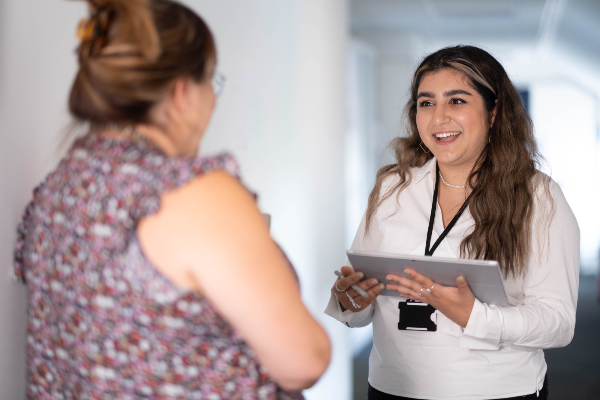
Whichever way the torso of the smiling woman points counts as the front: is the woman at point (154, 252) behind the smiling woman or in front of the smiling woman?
in front

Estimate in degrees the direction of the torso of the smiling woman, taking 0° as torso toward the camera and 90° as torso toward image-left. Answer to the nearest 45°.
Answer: approximately 45°

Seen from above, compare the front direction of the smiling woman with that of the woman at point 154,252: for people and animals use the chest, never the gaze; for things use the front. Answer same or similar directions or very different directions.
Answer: very different directions

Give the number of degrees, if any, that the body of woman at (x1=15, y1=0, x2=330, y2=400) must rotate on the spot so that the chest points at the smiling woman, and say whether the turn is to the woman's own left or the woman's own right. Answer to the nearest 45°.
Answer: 0° — they already face them

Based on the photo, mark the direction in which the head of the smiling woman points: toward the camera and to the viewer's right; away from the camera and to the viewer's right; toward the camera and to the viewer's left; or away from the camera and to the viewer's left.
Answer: toward the camera and to the viewer's left

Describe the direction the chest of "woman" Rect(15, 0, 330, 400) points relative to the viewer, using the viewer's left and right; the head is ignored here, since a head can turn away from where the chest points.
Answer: facing away from the viewer and to the right of the viewer
